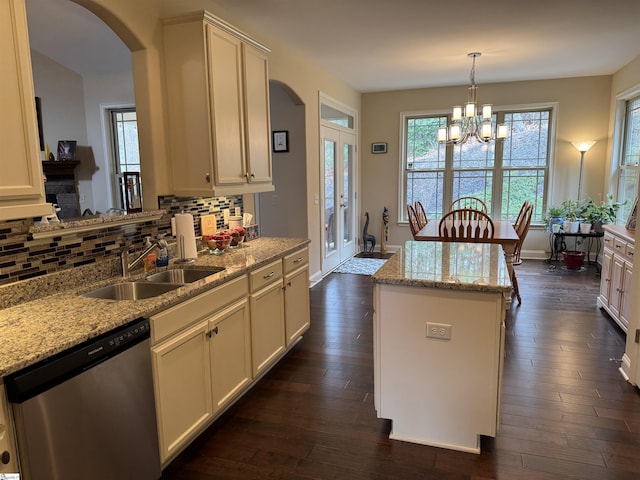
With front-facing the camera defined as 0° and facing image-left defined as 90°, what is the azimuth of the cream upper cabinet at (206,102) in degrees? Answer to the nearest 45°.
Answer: approximately 315°

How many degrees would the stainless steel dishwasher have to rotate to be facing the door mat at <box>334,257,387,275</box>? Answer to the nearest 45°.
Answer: approximately 90° to its left

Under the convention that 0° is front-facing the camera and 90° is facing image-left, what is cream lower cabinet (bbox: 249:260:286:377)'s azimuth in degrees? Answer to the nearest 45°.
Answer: approximately 315°

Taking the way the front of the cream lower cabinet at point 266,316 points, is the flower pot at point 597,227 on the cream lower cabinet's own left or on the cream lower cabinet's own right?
on the cream lower cabinet's own left

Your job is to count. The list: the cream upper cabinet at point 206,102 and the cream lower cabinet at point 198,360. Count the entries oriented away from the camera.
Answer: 0

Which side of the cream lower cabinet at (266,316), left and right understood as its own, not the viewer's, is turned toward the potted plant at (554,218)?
left

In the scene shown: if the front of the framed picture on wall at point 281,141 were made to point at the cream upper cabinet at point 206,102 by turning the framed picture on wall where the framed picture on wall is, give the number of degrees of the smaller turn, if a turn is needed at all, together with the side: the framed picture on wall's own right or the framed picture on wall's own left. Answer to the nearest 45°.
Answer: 0° — it already faces it

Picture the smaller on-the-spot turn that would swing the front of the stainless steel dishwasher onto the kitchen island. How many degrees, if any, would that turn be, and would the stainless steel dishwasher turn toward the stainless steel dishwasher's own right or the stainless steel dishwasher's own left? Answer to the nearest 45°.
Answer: approximately 45° to the stainless steel dishwasher's own left

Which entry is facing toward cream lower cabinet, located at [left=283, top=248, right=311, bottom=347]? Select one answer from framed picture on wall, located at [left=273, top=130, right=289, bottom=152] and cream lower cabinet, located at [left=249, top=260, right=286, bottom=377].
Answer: the framed picture on wall

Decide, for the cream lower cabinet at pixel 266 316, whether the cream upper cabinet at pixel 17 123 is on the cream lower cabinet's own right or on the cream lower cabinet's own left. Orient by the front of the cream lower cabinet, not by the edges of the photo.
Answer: on the cream lower cabinet's own right
